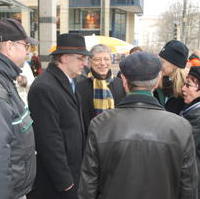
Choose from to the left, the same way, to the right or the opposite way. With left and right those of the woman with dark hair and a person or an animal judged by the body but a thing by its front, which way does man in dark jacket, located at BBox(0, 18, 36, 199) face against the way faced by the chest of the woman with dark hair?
the opposite way

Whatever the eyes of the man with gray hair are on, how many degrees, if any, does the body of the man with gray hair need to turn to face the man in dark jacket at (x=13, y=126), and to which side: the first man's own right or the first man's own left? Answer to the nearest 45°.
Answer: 0° — they already face them

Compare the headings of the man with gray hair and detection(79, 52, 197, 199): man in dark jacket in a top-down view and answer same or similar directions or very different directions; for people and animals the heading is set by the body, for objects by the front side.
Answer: very different directions

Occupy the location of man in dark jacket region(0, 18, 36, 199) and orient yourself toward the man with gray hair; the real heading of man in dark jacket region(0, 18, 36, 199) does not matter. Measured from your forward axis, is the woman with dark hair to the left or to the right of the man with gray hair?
right

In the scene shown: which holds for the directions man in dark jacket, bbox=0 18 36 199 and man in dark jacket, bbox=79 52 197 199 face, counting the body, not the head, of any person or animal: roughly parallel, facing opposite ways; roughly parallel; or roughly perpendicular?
roughly perpendicular

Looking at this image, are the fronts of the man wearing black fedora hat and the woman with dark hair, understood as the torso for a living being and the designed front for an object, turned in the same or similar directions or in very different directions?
very different directions

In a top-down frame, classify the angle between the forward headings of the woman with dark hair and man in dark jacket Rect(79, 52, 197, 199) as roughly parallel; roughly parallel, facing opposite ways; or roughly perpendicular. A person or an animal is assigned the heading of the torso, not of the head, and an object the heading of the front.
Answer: roughly perpendicular

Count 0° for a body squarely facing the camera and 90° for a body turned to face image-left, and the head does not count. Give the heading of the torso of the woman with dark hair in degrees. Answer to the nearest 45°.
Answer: approximately 90°

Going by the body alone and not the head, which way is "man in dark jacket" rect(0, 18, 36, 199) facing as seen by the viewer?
to the viewer's right

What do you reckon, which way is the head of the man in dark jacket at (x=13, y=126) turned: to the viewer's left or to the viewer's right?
to the viewer's right

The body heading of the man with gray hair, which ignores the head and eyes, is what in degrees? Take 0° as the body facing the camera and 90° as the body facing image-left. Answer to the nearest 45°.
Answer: approximately 0°

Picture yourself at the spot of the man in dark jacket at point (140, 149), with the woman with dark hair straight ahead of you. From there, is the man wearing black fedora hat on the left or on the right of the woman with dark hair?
left

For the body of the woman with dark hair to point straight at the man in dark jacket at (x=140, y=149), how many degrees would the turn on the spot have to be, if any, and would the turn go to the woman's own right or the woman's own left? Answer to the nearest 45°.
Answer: approximately 90° to the woman's own left

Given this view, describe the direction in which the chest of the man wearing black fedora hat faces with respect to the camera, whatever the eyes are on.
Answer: to the viewer's right
